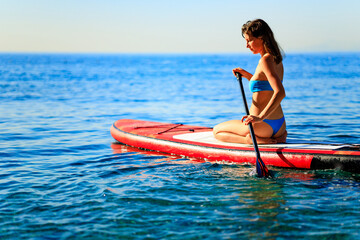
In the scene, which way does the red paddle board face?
to the viewer's left

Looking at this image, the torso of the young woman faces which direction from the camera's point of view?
to the viewer's left

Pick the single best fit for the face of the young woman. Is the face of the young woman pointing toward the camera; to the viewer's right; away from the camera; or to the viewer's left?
to the viewer's left
